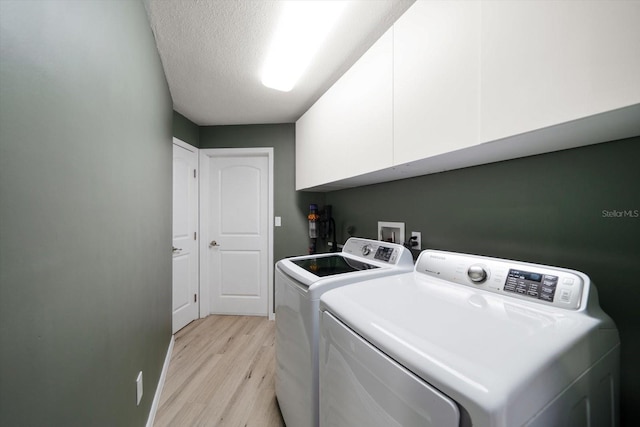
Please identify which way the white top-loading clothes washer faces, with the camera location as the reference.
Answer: facing the viewer and to the left of the viewer

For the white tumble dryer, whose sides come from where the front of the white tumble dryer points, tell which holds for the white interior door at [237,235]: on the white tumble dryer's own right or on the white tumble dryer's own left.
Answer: on the white tumble dryer's own right

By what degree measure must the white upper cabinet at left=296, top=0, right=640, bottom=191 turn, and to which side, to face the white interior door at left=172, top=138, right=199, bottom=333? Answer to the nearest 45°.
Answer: approximately 45° to its right

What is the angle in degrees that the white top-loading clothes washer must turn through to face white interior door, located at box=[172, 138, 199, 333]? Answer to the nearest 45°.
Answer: approximately 90° to its right

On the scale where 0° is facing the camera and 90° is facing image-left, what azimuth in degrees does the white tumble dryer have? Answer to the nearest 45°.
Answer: approximately 45°

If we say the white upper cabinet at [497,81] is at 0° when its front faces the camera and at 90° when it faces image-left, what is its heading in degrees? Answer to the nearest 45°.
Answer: approximately 45°

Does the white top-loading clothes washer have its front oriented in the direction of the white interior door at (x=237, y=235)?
no

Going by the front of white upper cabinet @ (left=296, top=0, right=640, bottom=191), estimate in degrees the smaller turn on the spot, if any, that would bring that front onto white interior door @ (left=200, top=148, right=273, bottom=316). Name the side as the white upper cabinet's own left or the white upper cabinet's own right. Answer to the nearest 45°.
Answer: approximately 45° to the white upper cabinet's own right

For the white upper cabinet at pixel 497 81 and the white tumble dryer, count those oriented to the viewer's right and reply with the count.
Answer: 0

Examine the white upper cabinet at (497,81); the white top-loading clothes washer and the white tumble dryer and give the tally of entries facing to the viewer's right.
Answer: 0

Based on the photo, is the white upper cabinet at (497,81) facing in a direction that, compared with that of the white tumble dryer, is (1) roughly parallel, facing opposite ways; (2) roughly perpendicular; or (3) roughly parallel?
roughly parallel
